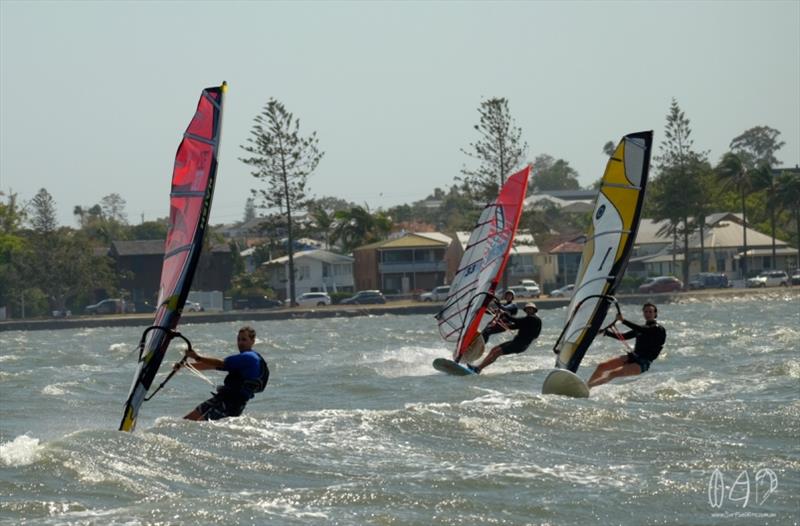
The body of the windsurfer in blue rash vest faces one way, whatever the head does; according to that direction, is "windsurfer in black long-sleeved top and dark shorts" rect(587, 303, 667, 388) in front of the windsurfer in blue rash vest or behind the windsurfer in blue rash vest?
behind

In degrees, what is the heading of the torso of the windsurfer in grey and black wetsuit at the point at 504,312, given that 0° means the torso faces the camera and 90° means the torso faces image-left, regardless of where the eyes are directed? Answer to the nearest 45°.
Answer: approximately 45°

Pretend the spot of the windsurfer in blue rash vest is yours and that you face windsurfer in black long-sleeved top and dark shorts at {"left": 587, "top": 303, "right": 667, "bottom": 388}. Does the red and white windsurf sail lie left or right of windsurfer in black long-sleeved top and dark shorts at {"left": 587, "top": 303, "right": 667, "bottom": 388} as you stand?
left

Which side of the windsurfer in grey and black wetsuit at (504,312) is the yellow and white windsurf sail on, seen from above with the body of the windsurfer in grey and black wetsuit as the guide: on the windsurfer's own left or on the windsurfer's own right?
on the windsurfer's own left

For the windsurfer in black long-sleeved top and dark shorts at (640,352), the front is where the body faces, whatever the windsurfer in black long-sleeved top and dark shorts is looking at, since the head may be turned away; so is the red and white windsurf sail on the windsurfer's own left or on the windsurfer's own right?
on the windsurfer's own right

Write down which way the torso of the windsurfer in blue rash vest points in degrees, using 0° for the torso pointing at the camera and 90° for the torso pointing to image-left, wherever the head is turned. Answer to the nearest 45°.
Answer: approximately 90°

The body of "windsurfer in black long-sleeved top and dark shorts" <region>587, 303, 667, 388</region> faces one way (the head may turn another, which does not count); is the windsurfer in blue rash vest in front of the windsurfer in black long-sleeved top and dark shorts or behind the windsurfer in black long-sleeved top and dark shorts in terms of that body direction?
in front

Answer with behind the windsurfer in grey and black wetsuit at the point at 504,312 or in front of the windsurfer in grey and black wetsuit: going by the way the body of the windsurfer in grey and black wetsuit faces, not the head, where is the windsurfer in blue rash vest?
in front
